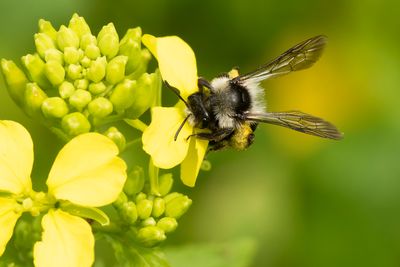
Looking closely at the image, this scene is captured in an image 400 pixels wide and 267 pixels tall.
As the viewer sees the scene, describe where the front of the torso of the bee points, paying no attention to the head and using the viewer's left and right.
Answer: facing to the left of the viewer
